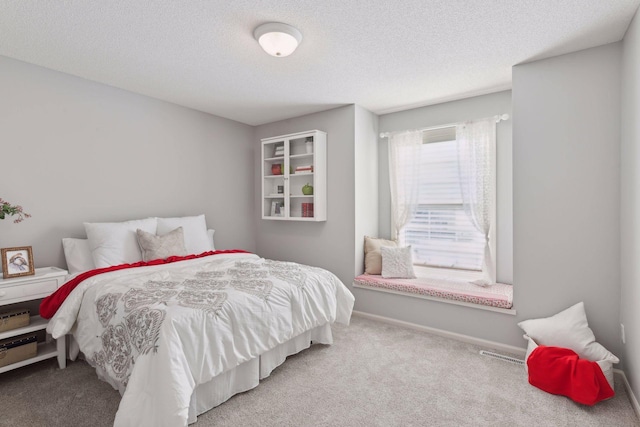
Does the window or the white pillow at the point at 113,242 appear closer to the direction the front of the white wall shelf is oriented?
the white pillow

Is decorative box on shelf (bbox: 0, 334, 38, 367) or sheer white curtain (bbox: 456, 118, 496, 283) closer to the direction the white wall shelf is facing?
the decorative box on shelf

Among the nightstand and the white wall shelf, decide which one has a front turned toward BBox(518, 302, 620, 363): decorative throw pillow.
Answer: the nightstand

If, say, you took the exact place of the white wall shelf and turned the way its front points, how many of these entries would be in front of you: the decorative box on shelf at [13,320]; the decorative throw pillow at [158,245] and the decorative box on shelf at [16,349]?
3

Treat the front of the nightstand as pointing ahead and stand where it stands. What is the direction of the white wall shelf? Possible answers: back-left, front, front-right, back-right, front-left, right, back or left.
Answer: front-left

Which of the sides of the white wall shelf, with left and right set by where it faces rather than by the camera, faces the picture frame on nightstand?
front

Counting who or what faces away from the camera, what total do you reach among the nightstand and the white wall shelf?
0

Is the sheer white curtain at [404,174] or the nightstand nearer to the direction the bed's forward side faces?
the sheer white curtain

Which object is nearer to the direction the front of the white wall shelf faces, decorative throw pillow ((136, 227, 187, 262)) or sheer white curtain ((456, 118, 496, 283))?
the decorative throw pillow

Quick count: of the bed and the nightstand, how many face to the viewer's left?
0

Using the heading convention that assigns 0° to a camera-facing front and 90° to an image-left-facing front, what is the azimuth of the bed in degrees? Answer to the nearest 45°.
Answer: approximately 315°

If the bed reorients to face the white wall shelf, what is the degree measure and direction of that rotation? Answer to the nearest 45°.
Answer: approximately 90° to its left
